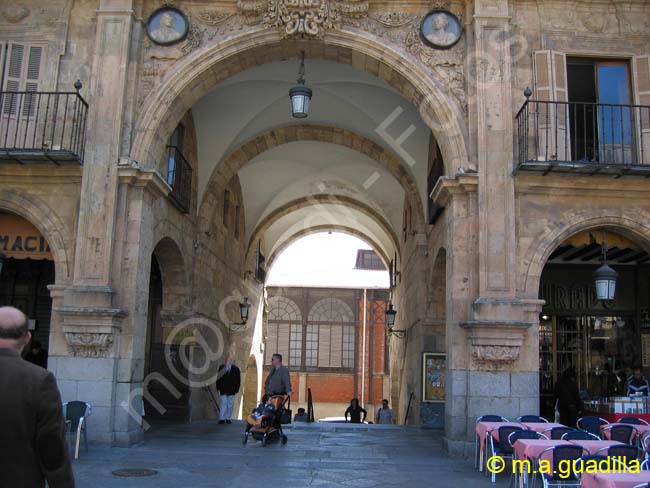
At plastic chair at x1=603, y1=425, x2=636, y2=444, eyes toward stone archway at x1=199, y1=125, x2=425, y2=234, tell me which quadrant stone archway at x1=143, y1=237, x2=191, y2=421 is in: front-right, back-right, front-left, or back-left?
front-left

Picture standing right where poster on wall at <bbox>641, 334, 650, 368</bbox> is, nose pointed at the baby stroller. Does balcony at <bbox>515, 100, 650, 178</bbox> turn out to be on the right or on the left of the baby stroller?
left

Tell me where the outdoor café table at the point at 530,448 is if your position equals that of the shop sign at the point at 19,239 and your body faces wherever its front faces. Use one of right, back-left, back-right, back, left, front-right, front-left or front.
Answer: front-left

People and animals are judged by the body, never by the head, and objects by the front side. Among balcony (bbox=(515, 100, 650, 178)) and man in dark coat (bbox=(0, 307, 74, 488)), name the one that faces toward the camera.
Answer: the balcony

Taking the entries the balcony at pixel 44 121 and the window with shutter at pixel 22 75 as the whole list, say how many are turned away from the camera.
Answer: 0

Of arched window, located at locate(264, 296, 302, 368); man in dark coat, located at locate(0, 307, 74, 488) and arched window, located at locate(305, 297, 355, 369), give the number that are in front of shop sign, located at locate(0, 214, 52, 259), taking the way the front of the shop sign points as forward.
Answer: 1

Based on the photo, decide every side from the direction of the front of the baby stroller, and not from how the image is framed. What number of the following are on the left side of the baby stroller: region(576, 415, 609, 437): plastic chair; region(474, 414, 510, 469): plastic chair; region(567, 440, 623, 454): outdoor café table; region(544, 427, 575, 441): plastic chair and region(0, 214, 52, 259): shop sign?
4

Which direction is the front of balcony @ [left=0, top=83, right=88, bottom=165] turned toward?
toward the camera

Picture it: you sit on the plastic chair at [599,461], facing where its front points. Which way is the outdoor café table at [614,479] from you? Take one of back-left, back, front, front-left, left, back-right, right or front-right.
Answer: front

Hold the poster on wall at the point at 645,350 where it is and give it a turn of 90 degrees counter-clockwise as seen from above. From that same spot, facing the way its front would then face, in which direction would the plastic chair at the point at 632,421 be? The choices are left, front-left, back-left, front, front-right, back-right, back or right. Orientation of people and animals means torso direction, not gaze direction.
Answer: right

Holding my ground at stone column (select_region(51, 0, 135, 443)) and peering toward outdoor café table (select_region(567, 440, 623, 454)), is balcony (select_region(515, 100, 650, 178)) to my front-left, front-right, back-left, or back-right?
front-left

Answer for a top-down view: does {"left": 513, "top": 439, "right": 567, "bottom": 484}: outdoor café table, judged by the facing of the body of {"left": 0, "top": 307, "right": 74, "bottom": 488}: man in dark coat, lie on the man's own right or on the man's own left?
on the man's own right

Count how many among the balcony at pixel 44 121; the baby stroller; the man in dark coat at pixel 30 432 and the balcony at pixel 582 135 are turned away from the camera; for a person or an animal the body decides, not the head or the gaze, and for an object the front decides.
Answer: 1

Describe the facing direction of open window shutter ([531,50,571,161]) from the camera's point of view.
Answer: facing the viewer

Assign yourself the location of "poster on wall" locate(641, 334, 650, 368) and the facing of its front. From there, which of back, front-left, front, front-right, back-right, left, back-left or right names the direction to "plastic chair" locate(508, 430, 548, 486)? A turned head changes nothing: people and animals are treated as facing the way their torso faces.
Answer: front

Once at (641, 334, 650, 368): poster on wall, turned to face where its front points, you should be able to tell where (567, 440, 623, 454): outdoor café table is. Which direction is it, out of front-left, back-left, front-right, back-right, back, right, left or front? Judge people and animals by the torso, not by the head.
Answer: front

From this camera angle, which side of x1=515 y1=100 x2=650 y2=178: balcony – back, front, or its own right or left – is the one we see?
front

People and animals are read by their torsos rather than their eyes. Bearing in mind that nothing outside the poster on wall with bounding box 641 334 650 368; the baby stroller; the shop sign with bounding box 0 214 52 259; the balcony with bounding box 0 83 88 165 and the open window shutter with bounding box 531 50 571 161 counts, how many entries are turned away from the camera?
0
